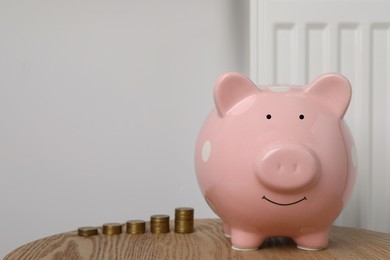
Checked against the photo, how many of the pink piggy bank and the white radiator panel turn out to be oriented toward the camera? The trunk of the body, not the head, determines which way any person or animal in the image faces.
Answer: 2

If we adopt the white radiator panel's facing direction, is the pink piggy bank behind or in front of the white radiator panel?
in front

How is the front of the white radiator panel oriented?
toward the camera

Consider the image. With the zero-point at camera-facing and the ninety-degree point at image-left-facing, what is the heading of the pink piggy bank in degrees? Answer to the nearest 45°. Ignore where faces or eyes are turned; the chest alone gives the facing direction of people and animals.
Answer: approximately 0°

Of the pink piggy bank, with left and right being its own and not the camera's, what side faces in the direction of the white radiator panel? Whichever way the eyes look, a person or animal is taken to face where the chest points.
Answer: back
